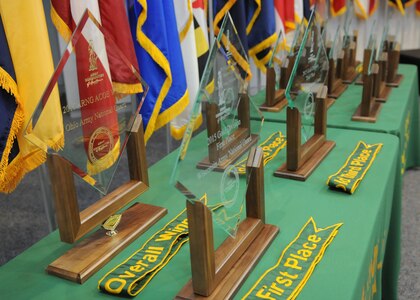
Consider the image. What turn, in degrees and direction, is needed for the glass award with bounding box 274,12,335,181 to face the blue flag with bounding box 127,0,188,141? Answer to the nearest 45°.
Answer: approximately 180°

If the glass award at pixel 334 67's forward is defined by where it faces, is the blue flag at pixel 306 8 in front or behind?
behind

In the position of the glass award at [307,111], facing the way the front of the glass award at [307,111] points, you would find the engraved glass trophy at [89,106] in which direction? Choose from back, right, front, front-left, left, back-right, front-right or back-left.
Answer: right

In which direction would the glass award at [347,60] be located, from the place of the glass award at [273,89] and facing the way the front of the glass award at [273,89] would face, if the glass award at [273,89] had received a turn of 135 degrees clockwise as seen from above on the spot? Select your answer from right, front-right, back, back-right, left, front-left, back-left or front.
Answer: back-right

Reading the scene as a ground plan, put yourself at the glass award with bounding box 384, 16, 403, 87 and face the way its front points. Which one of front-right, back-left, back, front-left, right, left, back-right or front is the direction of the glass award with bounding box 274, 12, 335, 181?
front-right

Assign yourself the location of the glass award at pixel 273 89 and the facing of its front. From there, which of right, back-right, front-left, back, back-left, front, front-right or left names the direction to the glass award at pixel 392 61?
left

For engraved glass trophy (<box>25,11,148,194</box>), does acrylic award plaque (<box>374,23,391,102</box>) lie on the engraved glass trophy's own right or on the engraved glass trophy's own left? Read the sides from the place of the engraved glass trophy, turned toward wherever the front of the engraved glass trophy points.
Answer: on the engraved glass trophy's own left

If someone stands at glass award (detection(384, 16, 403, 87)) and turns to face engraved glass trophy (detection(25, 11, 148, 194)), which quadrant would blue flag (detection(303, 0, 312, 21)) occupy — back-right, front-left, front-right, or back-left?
back-right

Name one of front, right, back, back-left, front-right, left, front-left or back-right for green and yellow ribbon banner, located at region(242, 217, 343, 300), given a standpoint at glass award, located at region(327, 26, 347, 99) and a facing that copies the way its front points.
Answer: front-right
